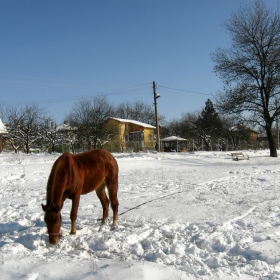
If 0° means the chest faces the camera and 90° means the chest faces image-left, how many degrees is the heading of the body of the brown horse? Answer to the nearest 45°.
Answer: approximately 45°
